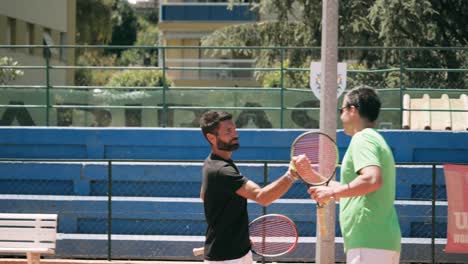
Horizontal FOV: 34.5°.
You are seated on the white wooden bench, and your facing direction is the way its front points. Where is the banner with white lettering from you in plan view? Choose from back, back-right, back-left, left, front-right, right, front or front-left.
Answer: left

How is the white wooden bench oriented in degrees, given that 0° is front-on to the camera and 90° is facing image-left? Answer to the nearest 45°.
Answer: approximately 0°

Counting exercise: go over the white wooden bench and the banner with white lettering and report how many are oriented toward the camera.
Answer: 2

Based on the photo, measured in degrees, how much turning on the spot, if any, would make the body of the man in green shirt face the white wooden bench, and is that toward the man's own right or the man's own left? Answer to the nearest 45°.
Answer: approximately 45° to the man's own right

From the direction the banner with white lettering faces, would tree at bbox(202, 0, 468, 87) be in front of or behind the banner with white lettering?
behind

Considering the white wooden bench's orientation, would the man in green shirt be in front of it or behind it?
in front

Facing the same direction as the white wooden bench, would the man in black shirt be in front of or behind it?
in front

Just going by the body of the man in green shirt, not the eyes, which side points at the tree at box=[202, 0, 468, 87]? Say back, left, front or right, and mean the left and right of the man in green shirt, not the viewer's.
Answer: right

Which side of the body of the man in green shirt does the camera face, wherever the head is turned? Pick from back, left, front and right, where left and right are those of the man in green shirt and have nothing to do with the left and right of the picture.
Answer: left

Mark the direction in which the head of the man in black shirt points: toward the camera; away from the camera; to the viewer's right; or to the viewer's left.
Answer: to the viewer's right

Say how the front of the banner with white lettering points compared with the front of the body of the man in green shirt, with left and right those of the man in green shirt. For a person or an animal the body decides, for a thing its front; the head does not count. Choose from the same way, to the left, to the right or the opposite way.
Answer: to the left

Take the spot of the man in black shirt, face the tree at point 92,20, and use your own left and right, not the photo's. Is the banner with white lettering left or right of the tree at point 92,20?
right

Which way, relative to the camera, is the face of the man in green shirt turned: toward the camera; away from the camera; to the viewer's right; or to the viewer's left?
to the viewer's left

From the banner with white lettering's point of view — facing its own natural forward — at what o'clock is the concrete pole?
The concrete pole is roughly at 3 o'clock from the banner with white lettering.

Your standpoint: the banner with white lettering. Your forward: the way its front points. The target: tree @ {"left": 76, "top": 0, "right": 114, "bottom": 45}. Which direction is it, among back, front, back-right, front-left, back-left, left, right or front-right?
back-right
